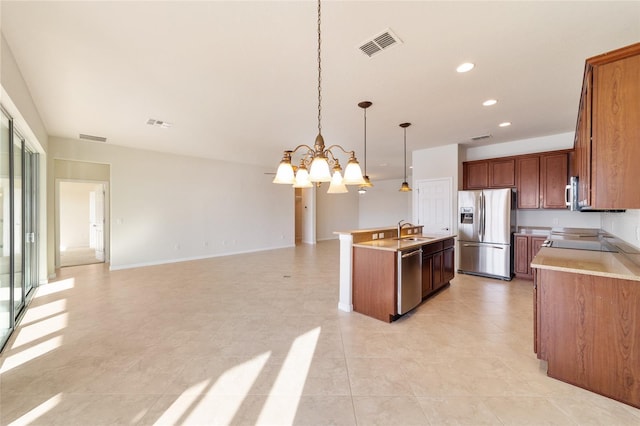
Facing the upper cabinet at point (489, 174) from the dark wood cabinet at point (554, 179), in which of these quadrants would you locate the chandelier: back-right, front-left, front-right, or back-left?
front-left

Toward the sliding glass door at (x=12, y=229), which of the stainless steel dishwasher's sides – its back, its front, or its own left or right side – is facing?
right

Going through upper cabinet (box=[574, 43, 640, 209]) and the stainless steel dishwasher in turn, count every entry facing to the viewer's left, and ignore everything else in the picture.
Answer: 1

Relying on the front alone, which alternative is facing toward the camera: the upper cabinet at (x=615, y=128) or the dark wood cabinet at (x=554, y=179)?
the dark wood cabinet

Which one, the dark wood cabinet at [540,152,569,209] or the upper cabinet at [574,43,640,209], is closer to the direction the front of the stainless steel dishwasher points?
the upper cabinet

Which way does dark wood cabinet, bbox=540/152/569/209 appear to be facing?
toward the camera

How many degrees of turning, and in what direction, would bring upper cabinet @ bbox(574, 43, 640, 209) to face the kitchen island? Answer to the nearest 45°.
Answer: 0° — it already faces it

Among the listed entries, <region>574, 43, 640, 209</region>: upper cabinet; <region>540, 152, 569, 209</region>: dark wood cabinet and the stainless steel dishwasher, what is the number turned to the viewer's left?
1

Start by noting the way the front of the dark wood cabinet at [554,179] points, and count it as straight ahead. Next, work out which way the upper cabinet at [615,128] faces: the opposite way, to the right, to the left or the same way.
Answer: to the right

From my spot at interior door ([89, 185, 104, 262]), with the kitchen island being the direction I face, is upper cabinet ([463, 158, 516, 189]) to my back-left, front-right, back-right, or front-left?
front-left

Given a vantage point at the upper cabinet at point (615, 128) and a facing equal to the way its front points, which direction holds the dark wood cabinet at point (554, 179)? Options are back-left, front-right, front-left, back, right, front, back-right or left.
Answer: right

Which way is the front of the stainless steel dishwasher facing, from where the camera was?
facing the viewer and to the right of the viewer

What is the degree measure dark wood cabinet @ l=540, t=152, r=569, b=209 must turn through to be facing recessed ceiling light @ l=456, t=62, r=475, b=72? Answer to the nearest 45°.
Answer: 0° — it already faces it

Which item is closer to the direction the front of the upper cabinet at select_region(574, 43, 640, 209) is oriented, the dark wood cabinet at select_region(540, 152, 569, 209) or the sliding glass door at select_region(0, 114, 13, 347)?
the sliding glass door

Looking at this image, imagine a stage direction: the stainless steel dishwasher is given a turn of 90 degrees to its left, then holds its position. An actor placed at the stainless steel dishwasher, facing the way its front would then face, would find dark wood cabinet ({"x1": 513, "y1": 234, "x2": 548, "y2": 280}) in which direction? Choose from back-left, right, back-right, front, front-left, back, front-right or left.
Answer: front

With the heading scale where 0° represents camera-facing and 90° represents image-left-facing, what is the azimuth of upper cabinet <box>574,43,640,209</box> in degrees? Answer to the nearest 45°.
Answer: approximately 90°
